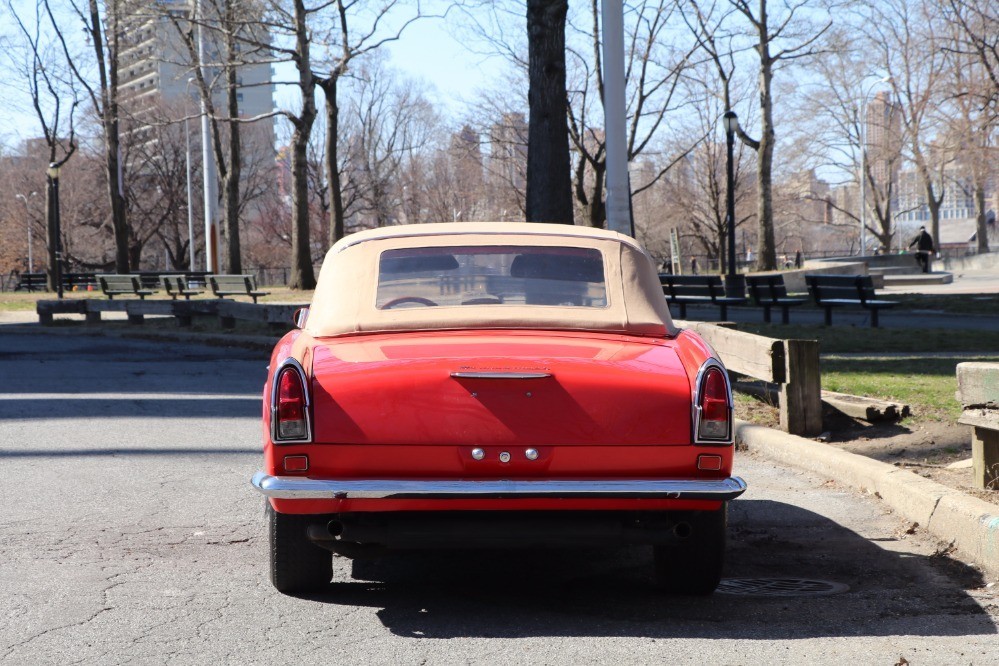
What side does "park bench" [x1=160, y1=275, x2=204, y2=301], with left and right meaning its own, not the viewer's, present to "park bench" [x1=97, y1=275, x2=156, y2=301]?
right

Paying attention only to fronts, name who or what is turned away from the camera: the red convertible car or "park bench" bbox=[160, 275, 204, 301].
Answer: the red convertible car

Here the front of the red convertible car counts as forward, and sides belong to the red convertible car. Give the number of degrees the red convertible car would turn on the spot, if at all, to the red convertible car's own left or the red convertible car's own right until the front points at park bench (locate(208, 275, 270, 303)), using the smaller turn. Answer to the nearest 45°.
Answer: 0° — it already faces it

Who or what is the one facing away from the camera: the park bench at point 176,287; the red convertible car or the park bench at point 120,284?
the red convertible car

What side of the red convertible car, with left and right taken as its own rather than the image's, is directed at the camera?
back

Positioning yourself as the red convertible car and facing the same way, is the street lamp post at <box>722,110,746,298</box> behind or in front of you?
in front

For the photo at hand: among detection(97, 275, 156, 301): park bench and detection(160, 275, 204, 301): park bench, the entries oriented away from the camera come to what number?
0

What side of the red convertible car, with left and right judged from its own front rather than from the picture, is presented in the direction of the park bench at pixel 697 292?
front

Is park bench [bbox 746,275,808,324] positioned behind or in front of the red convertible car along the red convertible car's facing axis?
in front

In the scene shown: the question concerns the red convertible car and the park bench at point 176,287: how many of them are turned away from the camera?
1
